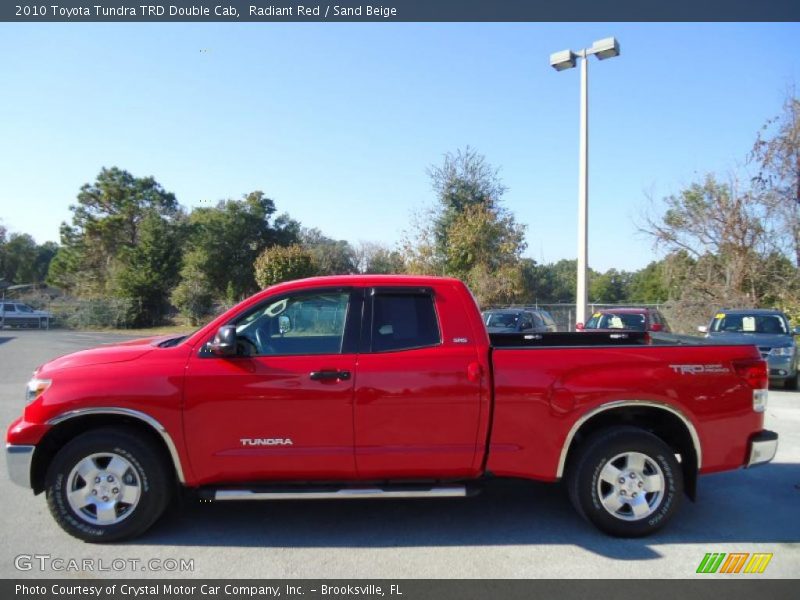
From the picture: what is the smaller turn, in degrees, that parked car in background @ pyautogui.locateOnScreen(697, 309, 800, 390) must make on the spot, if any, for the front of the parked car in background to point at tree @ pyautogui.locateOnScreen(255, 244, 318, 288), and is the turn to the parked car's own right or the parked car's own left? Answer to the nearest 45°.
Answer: approximately 135° to the parked car's own right

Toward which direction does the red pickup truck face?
to the viewer's left

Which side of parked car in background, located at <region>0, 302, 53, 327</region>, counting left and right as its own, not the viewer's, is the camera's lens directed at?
right

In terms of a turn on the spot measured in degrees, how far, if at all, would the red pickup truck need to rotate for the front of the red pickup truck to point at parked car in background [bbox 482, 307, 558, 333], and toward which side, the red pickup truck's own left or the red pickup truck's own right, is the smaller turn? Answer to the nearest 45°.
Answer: approximately 90° to the red pickup truck's own right

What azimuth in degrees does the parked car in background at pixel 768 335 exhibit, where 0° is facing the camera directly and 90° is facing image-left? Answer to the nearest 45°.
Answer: approximately 0°
